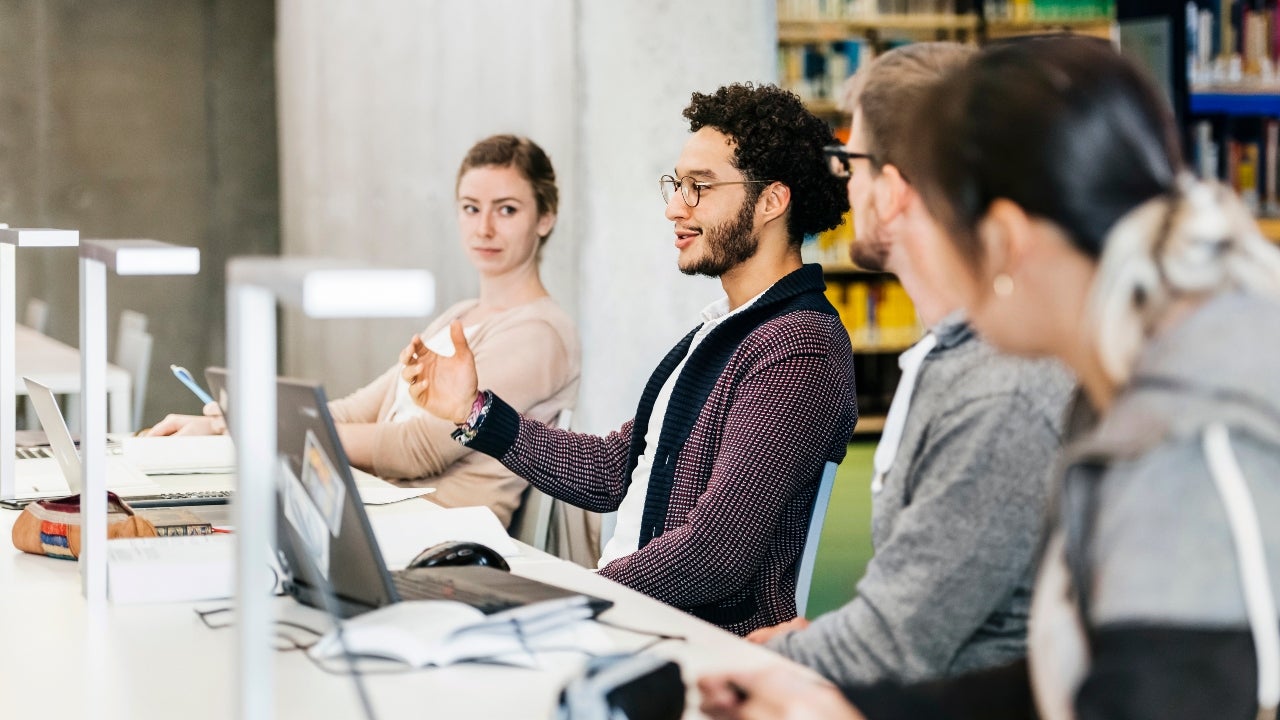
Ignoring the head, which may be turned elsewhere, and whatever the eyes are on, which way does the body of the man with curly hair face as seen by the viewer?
to the viewer's left

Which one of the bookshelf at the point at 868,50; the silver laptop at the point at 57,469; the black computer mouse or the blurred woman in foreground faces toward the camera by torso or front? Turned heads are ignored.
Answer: the bookshelf

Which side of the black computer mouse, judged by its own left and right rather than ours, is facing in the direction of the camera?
left

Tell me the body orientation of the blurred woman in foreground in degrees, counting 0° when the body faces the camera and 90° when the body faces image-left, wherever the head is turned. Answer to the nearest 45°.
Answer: approximately 90°

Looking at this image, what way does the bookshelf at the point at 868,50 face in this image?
toward the camera

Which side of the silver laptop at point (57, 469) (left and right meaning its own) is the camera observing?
right

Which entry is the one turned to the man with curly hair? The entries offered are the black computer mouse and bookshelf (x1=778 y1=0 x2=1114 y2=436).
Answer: the bookshelf

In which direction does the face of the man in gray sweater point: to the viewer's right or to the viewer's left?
to the viewer's left

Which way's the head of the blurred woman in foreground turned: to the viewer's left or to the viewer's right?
to the viewer's left

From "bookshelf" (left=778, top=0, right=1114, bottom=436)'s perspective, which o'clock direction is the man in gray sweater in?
The man in gray sweater is roughly at 12 o'clock from the bookshelf.

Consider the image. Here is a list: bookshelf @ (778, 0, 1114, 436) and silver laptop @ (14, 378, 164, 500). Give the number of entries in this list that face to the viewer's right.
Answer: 1
